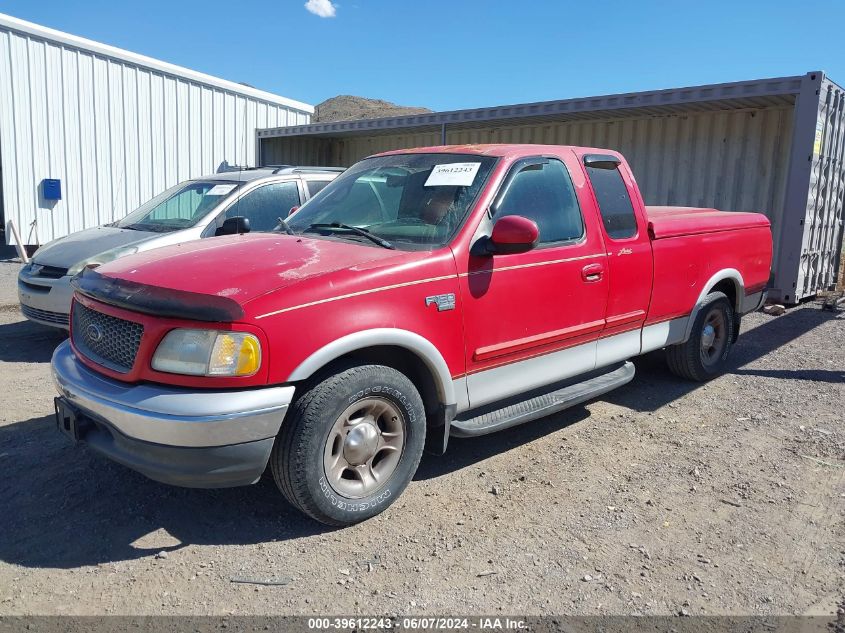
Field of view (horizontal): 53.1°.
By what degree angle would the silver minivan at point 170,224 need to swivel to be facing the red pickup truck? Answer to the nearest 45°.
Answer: approximately 45° to its left

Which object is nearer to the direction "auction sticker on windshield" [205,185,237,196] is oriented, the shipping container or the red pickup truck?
the red pickup truck

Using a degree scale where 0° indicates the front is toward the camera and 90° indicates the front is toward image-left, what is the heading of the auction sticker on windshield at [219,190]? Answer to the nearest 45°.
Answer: approximately 45°

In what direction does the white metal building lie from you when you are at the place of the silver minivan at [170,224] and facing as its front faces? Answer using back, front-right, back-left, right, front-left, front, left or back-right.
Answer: back-right

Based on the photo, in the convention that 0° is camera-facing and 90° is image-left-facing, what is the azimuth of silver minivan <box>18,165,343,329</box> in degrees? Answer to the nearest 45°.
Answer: approximately 45°

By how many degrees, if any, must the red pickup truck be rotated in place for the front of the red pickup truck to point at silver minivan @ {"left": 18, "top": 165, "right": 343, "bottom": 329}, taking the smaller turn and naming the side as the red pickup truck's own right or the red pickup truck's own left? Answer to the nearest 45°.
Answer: approximately 90° to the red pickup truck's own right

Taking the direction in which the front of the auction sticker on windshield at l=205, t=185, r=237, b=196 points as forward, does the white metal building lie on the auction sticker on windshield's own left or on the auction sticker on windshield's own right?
on the auction sticker on windshield's own right

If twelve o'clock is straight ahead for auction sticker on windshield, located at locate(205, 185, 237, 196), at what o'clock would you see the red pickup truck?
The red pickup truck is roughly at 10 o'clock from the auction sticker on windshield.

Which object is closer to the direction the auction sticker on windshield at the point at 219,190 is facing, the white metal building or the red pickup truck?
the red pickup truck

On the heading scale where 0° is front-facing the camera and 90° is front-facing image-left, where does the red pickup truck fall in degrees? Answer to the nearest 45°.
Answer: approximately 45°

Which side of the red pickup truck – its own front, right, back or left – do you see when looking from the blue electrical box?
right
